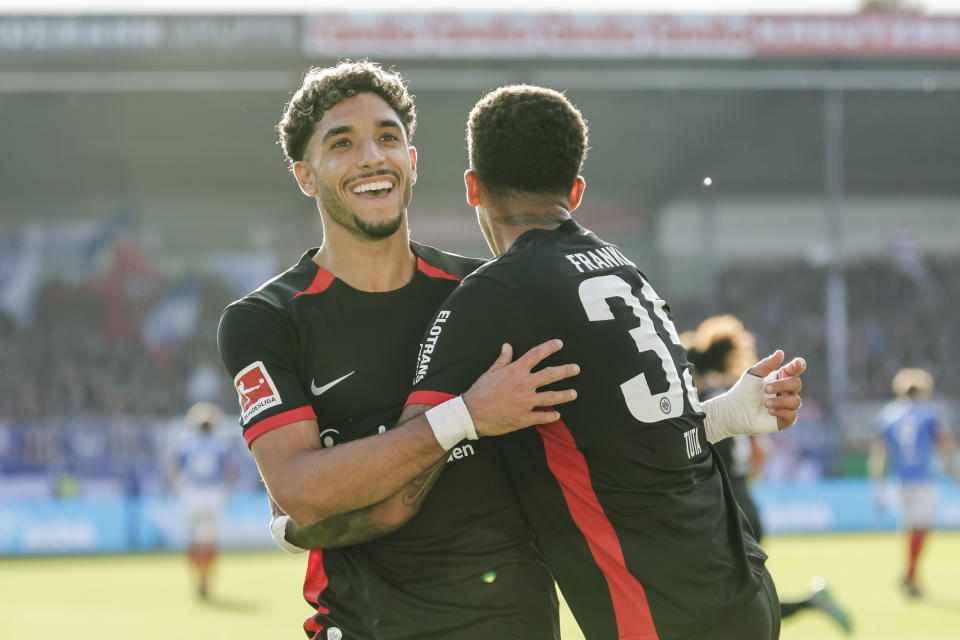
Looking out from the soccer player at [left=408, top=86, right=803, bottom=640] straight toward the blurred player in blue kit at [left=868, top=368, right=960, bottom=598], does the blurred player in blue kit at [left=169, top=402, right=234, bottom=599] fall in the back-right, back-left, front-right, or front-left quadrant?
front-left

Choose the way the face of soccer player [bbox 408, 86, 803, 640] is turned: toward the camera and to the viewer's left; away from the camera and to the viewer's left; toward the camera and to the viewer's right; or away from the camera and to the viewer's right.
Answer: away from the camera and to the viewer's left

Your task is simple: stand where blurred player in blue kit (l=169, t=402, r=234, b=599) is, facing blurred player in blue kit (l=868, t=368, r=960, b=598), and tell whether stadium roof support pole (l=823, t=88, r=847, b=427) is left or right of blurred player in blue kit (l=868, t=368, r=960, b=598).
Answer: left

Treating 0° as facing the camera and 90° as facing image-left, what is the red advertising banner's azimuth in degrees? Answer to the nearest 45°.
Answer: approximately 0°

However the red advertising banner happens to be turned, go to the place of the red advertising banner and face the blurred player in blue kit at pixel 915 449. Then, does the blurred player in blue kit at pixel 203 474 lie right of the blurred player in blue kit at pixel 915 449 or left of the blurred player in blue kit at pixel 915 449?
right

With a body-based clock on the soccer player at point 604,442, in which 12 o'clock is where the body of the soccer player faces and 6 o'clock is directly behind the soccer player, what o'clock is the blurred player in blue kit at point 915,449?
The blurred player in blue kit is roughly at 2 o'clock from the soccer player.

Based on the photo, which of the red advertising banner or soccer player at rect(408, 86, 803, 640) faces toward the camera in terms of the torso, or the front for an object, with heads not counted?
the red advertising banner

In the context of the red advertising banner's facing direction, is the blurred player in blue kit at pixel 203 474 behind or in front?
in front

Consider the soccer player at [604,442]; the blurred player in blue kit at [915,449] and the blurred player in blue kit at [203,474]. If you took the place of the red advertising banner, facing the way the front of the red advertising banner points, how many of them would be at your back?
0

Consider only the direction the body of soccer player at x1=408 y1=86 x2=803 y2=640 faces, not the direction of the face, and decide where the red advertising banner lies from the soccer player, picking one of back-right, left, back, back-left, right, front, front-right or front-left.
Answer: front-right

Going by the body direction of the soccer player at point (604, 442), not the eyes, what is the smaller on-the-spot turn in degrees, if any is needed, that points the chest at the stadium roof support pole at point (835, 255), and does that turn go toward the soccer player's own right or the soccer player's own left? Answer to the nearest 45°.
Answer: approximately 45° to the soccer player's own right

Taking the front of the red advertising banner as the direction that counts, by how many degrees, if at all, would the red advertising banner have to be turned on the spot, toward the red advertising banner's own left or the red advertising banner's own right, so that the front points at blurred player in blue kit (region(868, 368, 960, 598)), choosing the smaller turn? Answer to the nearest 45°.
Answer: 0° — it already faces them

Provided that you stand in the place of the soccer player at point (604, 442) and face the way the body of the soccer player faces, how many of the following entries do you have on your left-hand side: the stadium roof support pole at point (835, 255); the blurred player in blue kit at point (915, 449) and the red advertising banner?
0

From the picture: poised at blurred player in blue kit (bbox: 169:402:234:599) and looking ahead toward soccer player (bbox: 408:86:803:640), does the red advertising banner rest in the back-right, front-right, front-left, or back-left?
back-left

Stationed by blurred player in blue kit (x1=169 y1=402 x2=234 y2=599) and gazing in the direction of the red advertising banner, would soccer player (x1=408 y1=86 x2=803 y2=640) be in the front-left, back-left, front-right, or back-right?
back-right

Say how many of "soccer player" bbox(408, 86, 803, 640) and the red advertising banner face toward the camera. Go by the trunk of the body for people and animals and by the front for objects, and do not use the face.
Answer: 1

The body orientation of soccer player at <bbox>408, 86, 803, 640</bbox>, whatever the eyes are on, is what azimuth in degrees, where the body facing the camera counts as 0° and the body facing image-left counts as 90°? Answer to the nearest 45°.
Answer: approximately 135°

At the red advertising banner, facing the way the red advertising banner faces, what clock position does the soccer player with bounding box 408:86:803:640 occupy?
The soccer player is roughly at 12 o'clock from the red advertising banner.
